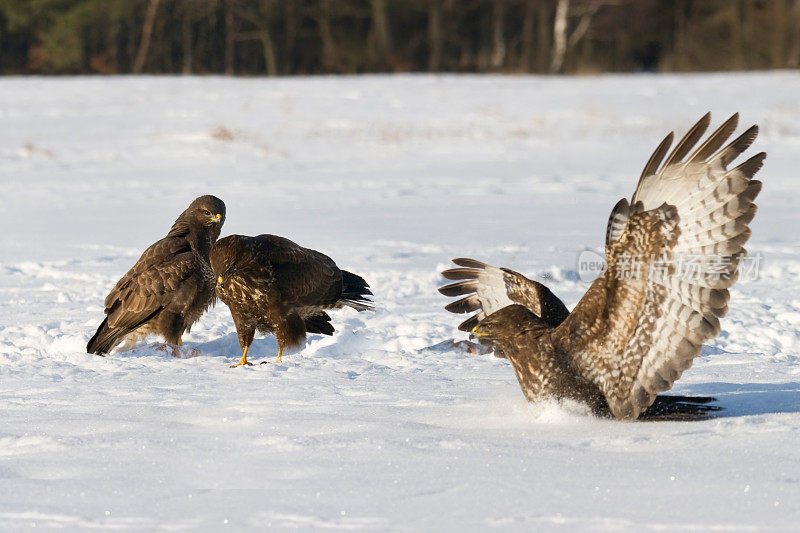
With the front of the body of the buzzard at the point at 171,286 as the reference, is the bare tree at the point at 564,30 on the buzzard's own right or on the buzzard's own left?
on the buzzard's own left

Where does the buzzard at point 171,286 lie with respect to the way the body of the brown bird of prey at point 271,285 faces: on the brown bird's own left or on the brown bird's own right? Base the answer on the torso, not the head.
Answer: on the brown bird's own right

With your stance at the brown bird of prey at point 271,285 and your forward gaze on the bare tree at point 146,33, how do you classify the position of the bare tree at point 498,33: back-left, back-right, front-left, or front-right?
front-right

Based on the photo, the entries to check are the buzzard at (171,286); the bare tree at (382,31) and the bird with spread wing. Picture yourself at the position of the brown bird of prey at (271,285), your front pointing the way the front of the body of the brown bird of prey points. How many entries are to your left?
1

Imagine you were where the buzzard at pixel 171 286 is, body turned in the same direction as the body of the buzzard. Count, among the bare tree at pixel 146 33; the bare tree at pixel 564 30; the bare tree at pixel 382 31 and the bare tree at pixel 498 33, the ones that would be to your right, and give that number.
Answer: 0

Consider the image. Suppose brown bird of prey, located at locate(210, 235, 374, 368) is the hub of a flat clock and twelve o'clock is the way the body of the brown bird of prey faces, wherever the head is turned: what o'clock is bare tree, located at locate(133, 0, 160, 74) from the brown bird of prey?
The bare tree is roughly at 4 o'clock from the brown bird of prey.

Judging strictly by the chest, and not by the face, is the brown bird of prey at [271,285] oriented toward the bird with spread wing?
no

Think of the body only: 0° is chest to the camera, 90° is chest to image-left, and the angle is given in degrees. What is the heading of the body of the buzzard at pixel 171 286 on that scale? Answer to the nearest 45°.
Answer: approximately 270°

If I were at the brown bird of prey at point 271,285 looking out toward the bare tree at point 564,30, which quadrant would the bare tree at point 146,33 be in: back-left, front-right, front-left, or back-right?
front-left

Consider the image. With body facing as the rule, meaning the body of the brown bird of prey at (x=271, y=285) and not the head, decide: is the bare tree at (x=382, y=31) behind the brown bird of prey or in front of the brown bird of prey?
behind

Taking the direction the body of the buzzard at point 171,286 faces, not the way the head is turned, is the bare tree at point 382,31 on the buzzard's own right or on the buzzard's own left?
on the buzzard's own left

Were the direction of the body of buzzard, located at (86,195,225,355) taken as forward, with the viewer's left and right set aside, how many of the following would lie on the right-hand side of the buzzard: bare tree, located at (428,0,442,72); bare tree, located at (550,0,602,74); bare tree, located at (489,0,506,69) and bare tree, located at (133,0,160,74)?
0

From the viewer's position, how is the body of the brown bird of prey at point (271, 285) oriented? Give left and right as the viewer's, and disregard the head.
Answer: facing the viewer and to the left of the viewer
